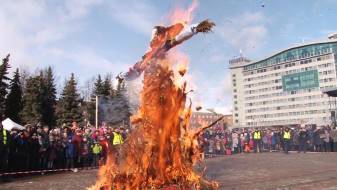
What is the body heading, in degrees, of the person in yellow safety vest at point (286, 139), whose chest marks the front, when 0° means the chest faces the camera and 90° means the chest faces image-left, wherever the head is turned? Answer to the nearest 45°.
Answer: approximately 0°

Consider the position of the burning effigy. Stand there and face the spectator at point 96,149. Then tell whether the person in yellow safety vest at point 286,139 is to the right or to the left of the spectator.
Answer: right

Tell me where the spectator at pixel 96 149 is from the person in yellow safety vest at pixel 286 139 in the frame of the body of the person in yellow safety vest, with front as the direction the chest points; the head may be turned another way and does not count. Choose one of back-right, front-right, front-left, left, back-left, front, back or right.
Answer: front-right

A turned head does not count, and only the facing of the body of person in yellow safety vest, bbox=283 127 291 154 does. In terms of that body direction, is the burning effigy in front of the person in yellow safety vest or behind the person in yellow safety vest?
in front

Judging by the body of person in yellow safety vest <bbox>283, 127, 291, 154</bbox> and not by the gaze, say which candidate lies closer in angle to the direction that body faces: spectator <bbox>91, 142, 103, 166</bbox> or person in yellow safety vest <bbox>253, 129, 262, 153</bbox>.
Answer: the spectator

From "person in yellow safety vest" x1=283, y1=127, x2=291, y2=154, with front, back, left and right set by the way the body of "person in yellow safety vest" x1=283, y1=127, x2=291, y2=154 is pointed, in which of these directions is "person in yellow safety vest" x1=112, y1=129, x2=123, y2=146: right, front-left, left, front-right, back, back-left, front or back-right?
front-right

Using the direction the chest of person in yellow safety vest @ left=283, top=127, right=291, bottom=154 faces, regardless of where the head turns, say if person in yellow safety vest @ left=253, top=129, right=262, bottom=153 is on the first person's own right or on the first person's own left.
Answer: on the first person's own right

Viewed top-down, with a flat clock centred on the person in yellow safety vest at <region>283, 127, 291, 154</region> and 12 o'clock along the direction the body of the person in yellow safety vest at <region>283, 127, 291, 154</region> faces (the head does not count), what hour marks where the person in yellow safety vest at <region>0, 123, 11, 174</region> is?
the person in yellow safety vest at <region>0, 123, 11, 174</region> is roughly at 1 o'clock from the person in yellow safety vest at <region>283, 127, 291, 154</region>.
